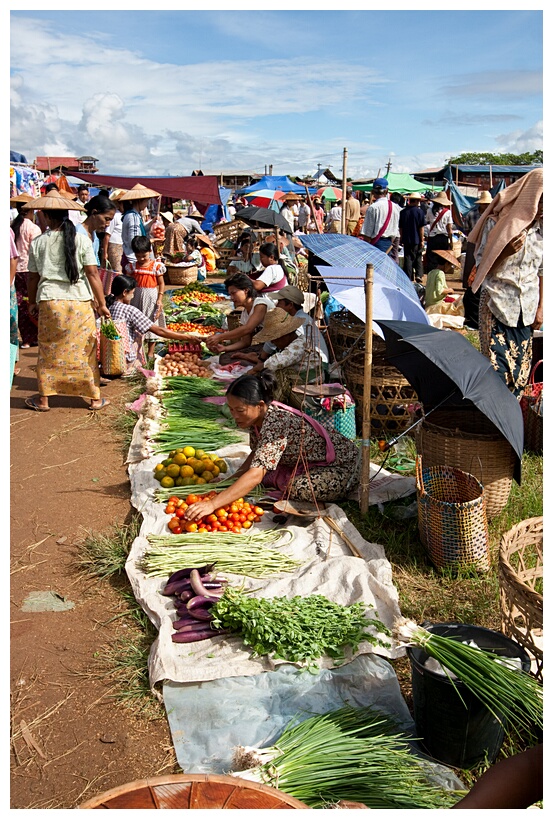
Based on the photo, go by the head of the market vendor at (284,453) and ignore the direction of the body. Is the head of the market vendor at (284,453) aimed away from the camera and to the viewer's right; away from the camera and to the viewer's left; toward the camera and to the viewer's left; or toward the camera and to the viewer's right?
toward the camera and to the viewer's left

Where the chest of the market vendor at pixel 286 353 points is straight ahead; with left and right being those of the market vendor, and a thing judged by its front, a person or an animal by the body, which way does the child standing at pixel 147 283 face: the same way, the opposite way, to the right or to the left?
to the left

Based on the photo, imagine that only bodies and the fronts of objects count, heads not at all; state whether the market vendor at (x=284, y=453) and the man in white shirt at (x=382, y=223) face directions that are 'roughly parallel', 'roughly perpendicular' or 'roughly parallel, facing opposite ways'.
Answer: roughly perpendicular

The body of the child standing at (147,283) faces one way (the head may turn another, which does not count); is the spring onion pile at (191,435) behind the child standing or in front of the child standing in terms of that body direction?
in front

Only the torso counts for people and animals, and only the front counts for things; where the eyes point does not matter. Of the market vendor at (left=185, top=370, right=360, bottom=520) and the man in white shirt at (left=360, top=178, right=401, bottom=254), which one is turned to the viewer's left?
the market vendor

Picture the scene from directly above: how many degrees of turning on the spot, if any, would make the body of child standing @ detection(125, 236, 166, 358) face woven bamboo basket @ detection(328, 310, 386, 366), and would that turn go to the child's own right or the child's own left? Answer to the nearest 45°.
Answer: approximately 45° to the child's own left

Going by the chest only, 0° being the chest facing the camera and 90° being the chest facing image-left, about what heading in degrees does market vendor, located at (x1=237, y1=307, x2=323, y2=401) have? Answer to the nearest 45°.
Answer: approximately 90°

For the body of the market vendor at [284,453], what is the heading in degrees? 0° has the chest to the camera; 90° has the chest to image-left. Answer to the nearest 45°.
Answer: approximately 90°
